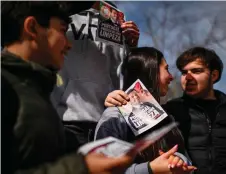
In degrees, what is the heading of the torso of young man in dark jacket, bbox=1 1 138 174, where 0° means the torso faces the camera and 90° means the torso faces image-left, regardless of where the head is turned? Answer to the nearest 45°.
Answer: approximately 270°

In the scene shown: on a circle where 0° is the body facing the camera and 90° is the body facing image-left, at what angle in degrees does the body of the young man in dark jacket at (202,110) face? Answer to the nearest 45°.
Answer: approximately 45°

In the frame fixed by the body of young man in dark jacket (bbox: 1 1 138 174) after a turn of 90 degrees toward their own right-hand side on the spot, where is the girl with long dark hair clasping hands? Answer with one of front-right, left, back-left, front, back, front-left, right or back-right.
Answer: back-left

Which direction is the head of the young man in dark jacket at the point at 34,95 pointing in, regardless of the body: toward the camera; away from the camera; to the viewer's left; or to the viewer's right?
to the viewer's right

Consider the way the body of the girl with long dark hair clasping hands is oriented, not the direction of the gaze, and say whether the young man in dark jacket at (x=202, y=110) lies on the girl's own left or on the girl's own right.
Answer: on the girl's own left

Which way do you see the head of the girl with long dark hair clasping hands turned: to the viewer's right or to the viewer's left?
to the viewer's right

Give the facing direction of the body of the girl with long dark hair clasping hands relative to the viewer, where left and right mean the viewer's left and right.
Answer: facing to the right of the viewer

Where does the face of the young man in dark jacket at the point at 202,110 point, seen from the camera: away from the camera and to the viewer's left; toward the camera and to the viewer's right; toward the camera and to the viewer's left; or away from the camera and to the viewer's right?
toward the camera and to the viewer's left
